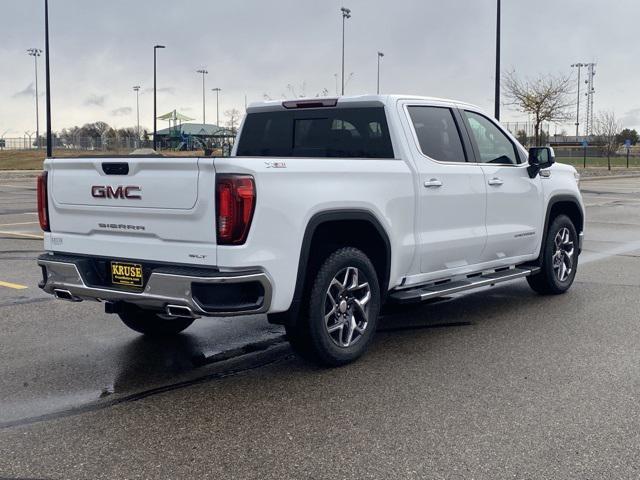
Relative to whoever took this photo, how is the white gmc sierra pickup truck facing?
facing away from the viewer and to the right of the viewer
